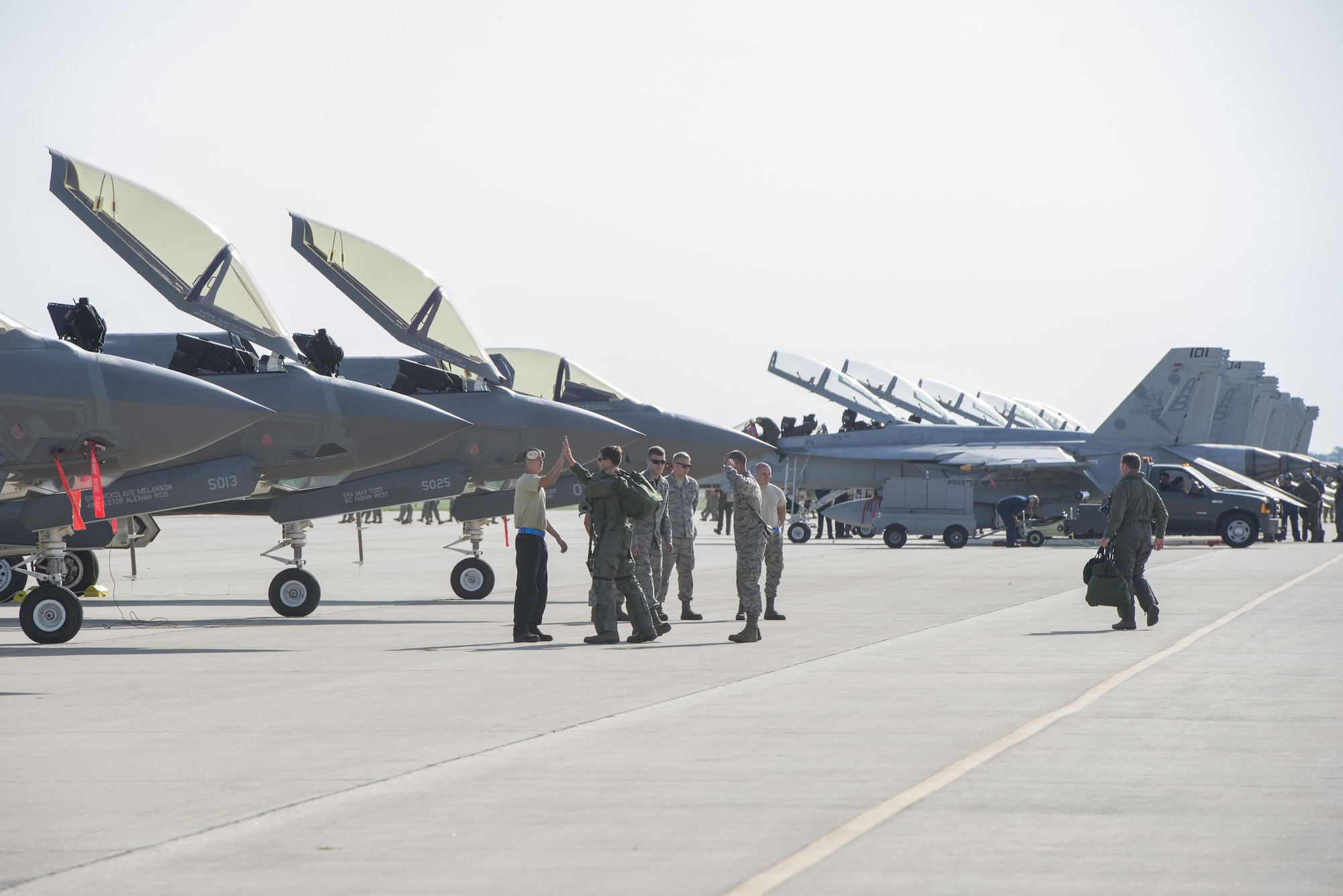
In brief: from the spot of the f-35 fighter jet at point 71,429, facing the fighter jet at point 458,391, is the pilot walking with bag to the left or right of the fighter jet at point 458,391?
right

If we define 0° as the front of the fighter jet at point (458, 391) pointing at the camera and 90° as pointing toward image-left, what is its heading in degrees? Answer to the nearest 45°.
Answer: approximately 270°

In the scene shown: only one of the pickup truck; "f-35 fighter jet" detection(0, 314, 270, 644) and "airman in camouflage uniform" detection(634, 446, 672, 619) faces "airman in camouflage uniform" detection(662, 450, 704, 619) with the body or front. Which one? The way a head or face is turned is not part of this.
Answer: the f-35 fighter jet

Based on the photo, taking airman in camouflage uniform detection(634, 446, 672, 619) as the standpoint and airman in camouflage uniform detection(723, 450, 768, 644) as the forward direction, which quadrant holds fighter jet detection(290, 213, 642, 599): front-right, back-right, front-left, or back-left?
back-left

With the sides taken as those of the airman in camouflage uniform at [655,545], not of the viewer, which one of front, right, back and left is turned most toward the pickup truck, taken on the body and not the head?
left

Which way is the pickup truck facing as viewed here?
to the viewer's right

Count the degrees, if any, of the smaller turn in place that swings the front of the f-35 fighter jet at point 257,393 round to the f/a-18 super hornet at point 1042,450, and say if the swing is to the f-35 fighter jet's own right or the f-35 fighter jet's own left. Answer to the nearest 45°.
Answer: approximately 45° to the f-35 fighter jet's own left

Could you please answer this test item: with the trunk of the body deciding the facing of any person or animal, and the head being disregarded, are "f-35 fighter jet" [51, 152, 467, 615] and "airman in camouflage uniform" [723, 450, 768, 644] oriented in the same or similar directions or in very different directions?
very different directions

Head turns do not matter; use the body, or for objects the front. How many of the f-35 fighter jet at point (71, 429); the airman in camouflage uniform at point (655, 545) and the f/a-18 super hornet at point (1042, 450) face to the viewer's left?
1

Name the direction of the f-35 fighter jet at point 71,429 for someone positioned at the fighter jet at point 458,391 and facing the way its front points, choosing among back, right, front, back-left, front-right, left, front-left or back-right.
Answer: back-right

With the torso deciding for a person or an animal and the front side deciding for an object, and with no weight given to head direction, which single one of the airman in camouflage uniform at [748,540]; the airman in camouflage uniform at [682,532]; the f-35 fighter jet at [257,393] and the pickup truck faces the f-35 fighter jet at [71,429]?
the airman in camouflage uniform at [748,540]

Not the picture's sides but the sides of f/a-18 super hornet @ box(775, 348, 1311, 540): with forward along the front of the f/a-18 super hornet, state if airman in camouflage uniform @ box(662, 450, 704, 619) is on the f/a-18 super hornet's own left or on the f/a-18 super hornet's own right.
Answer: on the f/a-18 super hornet's own left

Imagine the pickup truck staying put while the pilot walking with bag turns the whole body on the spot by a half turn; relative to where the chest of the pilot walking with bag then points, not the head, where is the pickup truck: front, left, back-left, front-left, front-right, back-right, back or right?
back-left

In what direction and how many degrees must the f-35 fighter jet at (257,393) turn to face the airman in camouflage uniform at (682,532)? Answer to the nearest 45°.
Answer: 0° — it already faces them

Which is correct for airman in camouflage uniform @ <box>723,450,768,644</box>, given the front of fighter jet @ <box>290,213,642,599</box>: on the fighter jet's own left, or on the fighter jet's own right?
on the fighter jet's own right

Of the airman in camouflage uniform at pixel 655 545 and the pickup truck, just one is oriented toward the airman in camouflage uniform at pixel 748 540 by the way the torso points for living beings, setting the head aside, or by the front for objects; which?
the airman in camouflage uniform at pixel 655 545

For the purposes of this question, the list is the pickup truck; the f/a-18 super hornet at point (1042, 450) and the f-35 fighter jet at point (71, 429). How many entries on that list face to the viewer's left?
1
